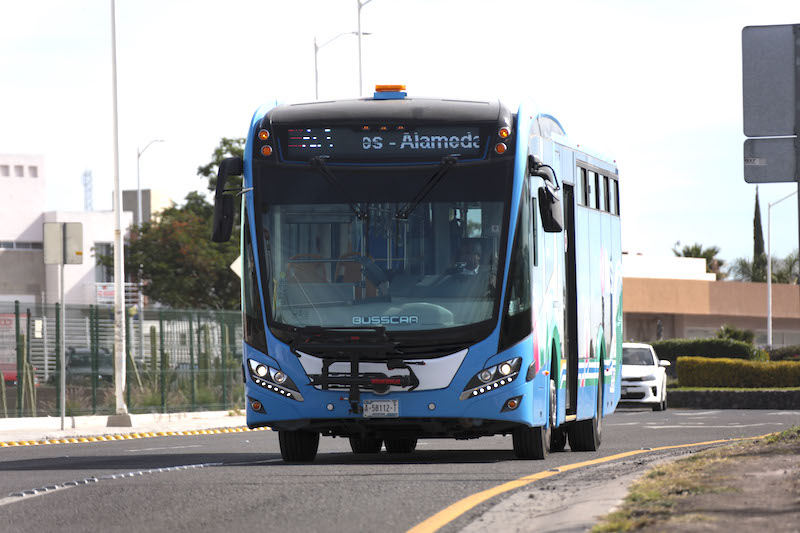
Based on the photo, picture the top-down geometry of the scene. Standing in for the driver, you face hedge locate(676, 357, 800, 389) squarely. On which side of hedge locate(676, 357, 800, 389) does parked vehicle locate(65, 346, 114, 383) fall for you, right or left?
left

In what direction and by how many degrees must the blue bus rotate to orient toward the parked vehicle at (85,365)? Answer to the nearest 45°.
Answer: approximately 180°

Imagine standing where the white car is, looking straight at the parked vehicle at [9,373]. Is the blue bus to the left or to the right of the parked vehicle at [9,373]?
left

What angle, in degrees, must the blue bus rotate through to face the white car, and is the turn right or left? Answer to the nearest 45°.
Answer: approximately 180°

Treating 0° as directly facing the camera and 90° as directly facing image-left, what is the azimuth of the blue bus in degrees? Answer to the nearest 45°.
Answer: approximately 0°

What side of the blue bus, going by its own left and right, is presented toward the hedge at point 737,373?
back

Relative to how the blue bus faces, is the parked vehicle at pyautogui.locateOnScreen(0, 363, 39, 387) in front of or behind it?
behind
